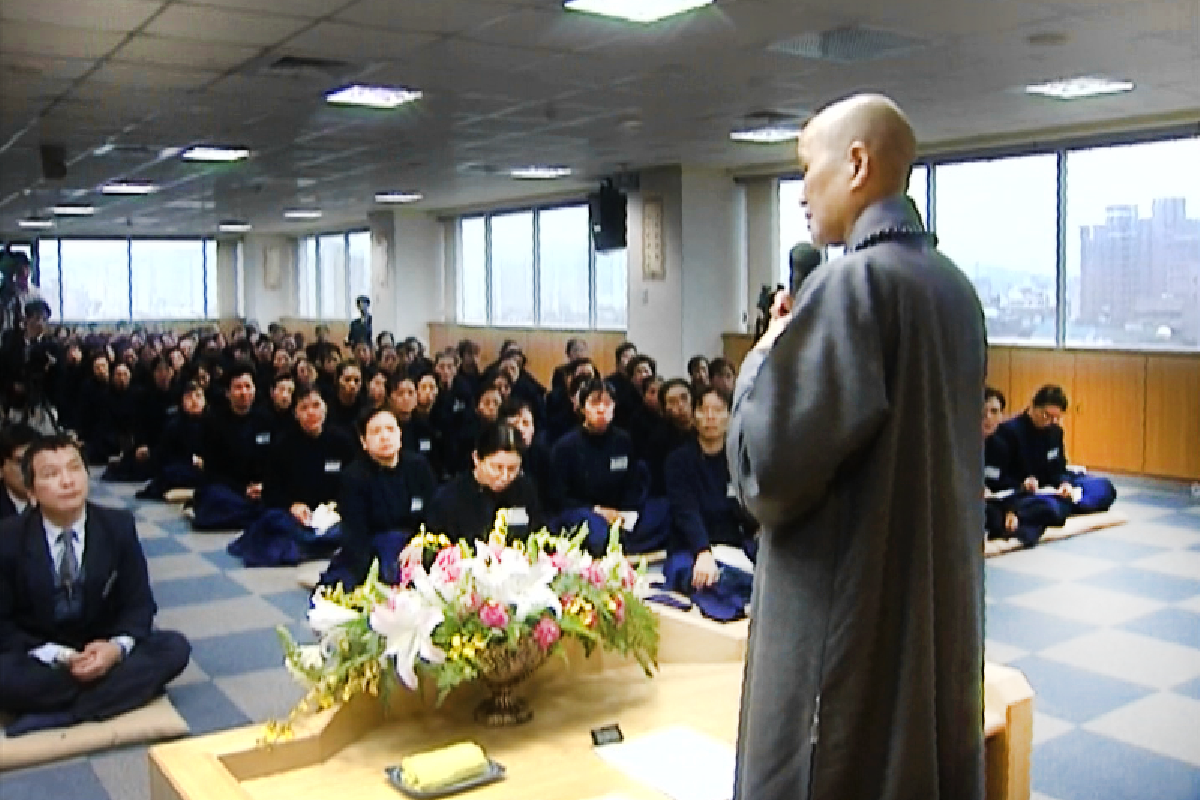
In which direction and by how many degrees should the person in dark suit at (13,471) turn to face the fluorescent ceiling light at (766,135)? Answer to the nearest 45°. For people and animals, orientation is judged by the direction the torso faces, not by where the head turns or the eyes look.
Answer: approximately 90° to their left

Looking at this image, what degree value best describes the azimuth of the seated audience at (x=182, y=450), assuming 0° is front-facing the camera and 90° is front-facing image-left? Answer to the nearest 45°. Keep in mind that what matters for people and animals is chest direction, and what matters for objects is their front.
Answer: approximately 315°

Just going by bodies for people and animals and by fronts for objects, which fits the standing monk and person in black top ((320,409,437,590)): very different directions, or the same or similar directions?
very different directions

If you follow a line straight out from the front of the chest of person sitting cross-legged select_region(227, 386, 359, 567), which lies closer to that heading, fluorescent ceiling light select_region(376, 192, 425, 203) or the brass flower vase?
the brass flower vase

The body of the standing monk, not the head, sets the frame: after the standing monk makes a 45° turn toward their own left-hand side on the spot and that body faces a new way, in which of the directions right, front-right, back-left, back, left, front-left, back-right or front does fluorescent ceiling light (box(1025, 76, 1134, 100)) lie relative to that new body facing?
right

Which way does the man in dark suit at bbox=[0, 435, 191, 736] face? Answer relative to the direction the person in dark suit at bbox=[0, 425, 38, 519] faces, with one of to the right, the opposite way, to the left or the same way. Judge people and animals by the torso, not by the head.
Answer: the same way

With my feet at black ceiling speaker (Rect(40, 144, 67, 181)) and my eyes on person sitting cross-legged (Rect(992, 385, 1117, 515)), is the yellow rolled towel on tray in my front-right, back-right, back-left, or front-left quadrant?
front-right

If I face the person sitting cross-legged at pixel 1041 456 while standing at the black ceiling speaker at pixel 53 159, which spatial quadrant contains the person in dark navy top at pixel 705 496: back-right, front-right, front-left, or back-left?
front-right

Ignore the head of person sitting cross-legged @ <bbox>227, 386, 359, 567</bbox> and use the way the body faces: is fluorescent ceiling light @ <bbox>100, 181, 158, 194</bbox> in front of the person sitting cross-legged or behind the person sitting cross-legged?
behind

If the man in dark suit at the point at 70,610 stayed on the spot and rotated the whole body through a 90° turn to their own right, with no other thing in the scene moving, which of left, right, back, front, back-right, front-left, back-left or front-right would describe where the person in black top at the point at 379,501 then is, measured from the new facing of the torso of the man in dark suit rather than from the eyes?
back

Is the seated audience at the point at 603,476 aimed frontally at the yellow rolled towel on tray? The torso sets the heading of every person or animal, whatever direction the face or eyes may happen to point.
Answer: yes

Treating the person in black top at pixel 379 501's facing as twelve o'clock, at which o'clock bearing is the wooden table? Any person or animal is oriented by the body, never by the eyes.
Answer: The wooden table is roughly at 12 o'clock from the person in black top.

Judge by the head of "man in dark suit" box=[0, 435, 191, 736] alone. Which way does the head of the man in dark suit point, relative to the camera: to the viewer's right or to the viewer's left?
to the viewer's right

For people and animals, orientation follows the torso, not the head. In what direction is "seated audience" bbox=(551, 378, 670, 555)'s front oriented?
toward the camera

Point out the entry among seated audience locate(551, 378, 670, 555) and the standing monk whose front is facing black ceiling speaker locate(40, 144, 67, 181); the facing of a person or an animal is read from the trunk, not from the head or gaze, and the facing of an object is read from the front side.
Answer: the standing monk

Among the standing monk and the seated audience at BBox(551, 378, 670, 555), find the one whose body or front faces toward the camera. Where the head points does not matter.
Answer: the seated audience

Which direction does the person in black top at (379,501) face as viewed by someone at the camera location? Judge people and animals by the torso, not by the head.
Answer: facing the viewer

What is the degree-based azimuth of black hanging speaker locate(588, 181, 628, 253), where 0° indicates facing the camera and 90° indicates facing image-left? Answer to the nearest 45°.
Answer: approximately 45°

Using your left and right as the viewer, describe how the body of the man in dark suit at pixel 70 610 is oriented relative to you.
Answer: facing the viewer and to the right of the viewer
